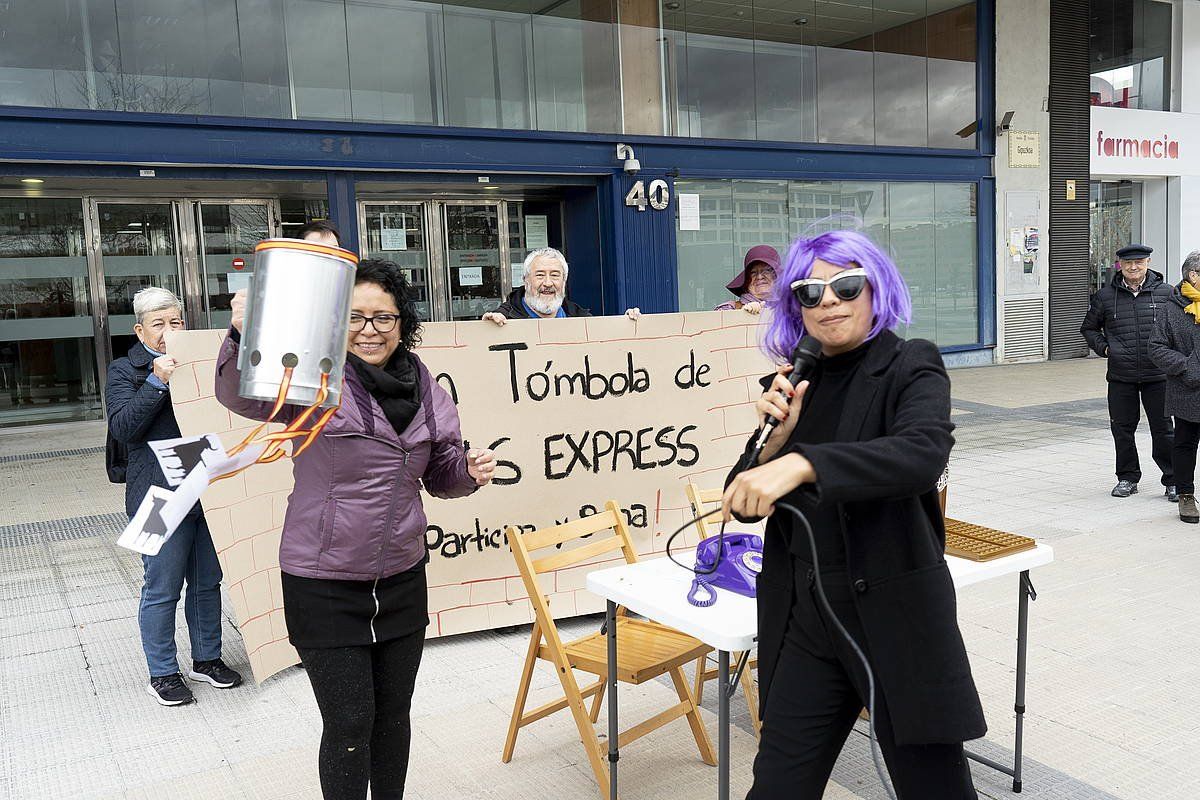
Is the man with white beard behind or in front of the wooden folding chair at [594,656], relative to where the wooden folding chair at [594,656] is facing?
behind

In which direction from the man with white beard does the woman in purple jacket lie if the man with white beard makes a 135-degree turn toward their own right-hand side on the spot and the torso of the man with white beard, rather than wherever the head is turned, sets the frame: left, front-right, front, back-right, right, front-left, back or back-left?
back-left

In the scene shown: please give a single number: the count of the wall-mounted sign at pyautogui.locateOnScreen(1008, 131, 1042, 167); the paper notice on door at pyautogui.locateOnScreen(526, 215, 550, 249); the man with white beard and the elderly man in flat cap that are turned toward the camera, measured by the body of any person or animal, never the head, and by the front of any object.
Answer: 4

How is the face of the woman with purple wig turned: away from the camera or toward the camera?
toward the camera

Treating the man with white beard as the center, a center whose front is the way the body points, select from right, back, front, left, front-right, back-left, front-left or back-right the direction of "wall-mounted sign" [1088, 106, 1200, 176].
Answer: back-left

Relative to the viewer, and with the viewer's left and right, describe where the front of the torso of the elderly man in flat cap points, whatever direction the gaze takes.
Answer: facing the viewer

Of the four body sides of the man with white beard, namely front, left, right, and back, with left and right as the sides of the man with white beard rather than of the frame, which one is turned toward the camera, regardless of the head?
front

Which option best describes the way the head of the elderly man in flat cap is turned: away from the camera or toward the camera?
toward the camera

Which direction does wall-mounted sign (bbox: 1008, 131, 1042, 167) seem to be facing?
toward the camera

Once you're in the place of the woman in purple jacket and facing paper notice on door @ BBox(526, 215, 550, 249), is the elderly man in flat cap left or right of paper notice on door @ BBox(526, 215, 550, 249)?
right

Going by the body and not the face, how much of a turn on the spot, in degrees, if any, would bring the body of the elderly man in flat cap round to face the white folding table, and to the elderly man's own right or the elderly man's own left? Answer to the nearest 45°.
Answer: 0° — they already face it

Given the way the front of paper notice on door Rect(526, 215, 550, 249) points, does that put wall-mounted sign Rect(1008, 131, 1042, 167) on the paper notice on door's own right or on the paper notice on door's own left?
on the paper notice on door's own left

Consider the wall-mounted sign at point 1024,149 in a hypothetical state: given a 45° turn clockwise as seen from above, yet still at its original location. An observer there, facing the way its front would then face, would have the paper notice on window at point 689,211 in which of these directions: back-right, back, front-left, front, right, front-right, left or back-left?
front

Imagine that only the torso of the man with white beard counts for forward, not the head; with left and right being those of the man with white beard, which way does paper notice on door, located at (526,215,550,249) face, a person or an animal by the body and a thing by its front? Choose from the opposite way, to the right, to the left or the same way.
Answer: the same way

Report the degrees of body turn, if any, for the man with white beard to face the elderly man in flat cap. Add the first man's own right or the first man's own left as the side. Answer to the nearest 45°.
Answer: approximately 135° to the first man's own left

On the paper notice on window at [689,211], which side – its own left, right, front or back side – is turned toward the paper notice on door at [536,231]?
right

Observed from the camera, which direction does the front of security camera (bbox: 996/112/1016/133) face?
facing the viewer and to the left of the viewer

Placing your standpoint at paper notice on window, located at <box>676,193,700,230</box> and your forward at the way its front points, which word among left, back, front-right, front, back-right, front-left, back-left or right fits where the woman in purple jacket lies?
front

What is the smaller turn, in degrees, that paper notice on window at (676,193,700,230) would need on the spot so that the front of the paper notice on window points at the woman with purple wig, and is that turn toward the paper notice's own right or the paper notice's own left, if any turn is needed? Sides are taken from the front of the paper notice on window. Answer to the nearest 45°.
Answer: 0° — it already faces them

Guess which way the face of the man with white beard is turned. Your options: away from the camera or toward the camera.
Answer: toward the camera
